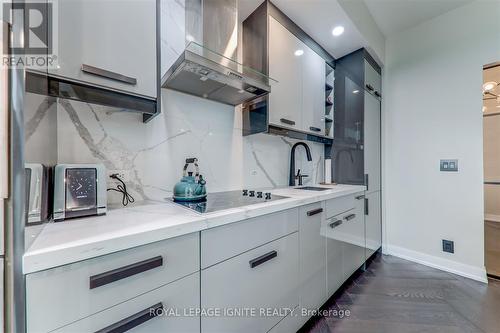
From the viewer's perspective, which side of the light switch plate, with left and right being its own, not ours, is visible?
front

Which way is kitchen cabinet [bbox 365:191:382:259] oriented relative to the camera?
to the viewer's right

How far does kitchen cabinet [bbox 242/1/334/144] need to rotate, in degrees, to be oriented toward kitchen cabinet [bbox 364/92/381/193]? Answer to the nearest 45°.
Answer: approximately 90° to its left

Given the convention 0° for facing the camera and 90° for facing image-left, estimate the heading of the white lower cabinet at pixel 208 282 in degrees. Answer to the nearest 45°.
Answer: approximately 315°

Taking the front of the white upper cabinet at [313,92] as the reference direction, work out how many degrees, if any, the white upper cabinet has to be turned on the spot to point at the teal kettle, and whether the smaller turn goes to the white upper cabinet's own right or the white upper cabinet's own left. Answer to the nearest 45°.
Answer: approximately 90° to the white upper cabinet's own right

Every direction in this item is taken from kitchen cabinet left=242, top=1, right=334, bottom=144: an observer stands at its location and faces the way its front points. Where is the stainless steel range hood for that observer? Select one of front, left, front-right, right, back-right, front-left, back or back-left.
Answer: right

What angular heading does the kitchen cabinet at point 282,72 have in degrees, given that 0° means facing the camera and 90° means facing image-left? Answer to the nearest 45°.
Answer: approximately 315°

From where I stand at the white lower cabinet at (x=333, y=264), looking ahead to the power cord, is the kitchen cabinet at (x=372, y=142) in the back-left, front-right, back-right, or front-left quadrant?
back-right

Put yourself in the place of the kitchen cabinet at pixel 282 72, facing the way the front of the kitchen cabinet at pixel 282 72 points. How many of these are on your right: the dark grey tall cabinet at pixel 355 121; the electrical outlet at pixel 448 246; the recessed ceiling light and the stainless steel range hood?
1

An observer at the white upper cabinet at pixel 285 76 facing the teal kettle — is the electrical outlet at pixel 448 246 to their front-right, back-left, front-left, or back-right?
back-left

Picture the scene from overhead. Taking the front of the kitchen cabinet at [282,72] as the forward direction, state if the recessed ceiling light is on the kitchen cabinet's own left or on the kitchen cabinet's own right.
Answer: on the kitchen cabinet's own left
